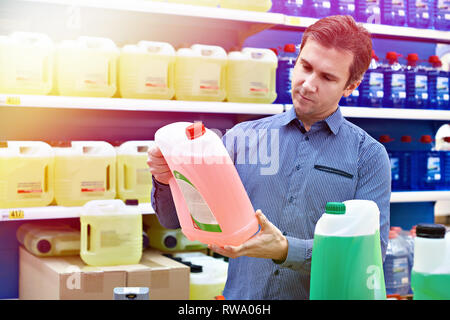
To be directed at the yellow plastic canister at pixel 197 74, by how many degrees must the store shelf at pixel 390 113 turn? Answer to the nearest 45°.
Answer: approximately 45° to its right

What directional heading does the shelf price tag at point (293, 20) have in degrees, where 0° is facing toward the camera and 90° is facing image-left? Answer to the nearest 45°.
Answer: approximately 0°

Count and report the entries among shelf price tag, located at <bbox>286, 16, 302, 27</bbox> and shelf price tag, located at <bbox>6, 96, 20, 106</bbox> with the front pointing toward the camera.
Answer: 2

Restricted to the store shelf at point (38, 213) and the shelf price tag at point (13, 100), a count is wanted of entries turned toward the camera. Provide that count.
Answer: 2

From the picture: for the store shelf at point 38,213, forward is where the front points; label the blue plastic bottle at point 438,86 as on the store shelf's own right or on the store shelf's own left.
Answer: on the store shelf's own left
